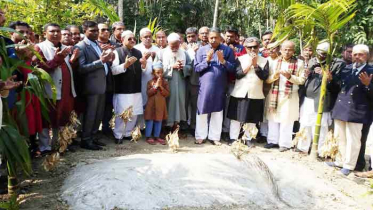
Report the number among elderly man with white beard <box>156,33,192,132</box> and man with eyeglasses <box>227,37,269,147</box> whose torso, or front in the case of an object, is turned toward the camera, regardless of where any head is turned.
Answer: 2

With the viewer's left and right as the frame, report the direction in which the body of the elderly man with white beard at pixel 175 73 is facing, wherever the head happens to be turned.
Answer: facing the viewer

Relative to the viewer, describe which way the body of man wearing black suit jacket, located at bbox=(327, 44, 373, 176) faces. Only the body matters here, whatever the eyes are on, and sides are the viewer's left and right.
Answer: facing the viewer and to the left of the viewer

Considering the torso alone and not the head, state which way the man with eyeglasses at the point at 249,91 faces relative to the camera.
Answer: toward the camera

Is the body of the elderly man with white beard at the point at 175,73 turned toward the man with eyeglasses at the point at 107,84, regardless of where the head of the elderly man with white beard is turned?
no

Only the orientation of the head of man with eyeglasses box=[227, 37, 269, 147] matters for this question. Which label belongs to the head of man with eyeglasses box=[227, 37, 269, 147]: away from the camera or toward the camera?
toward the camera

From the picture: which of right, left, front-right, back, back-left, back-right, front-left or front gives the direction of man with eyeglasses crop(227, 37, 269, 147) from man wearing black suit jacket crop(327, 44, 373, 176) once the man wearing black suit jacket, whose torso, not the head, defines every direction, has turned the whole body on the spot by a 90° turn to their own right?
front-left

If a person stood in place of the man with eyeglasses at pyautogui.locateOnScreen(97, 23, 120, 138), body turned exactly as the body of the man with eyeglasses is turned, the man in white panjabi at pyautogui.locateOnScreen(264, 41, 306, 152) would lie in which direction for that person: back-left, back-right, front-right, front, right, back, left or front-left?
front-left

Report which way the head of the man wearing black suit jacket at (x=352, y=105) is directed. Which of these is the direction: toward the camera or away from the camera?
toward the camera

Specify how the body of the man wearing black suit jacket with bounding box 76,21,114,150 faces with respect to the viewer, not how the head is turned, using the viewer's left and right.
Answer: facing the viewer and to the right of the viewer

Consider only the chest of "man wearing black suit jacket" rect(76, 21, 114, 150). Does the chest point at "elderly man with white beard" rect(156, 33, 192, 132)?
no

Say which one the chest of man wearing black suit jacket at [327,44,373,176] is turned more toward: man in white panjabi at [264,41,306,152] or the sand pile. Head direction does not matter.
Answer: the sand pile

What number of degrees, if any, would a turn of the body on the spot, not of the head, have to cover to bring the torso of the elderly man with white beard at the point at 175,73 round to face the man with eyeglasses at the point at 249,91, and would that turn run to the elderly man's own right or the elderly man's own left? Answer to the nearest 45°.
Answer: approximately 90° to the elderly man's own left

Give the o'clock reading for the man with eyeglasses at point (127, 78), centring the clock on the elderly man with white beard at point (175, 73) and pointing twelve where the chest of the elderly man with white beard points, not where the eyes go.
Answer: The man with eyeglasses is roughly at 2 o'clock from the elderly man with white beard.

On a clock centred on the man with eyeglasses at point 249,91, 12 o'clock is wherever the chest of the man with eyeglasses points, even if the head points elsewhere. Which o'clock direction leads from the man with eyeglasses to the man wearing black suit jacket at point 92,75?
The man wearing black suit jacket is roughly at 2 o'clock from the man with eyeglasses.

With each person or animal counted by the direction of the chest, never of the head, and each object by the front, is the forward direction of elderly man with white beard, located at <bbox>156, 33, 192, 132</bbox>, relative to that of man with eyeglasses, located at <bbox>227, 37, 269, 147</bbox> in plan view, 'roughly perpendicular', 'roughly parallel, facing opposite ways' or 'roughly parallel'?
roughly parallel
